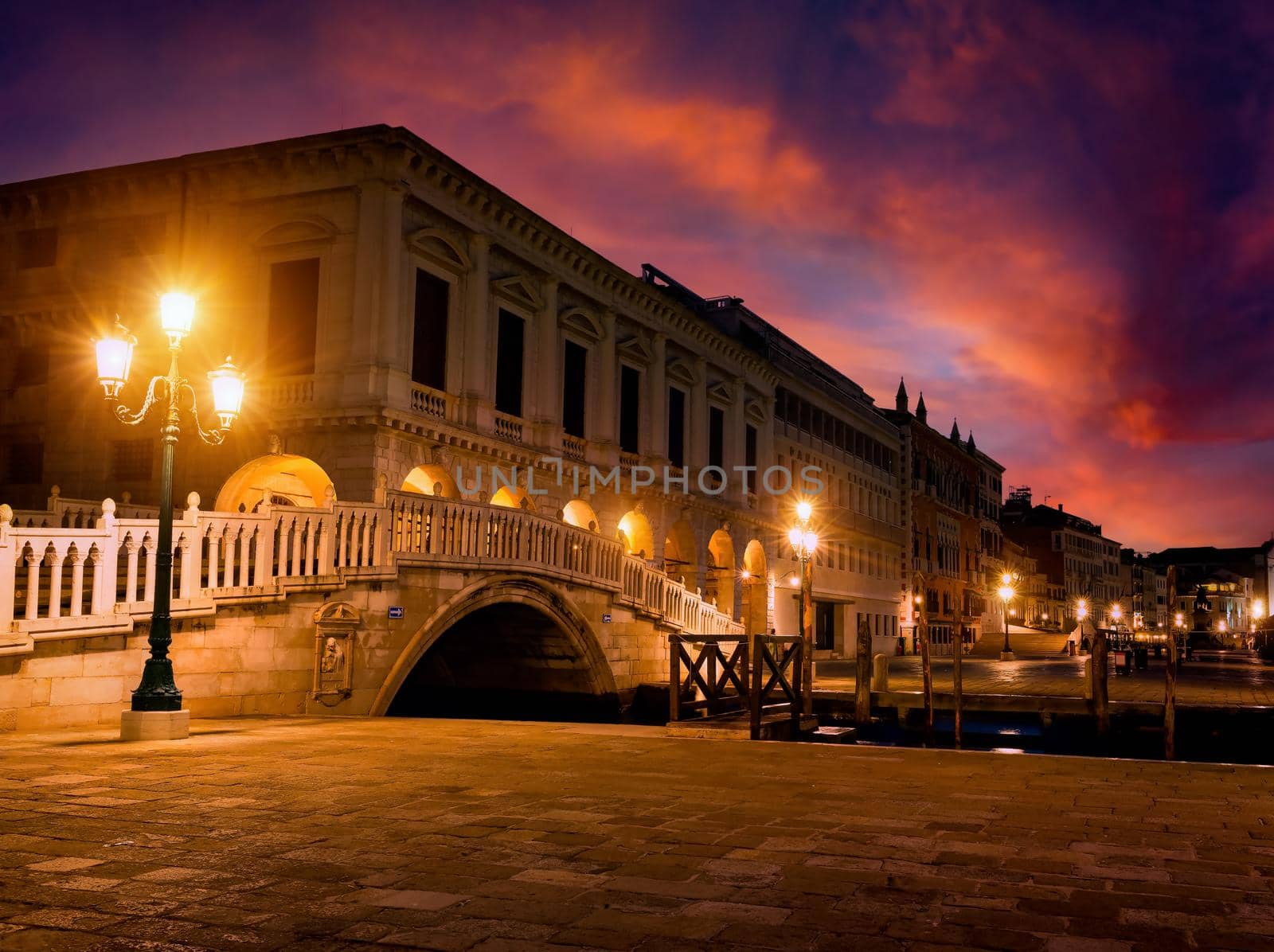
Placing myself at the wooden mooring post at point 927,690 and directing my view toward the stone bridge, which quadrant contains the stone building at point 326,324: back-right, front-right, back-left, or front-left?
front-right

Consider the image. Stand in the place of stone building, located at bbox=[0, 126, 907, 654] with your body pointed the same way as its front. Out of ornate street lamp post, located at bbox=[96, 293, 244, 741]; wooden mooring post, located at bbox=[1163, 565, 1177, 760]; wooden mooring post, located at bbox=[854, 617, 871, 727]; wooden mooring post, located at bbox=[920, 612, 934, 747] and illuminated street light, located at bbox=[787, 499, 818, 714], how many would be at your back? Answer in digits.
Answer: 0

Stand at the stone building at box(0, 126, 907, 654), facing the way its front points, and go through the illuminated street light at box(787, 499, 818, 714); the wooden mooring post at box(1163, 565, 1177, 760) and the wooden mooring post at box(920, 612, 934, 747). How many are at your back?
0

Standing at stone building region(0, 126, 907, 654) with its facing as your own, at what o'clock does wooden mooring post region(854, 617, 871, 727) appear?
The wooden mooring post is roughly at 11 o'clock from the stone building.

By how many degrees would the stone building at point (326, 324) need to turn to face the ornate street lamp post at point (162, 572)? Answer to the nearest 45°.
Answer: approximately 45° to its right

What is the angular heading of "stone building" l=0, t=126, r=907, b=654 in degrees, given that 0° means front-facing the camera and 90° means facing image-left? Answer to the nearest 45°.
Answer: approximately 315°

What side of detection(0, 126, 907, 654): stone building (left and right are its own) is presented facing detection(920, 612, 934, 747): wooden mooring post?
front

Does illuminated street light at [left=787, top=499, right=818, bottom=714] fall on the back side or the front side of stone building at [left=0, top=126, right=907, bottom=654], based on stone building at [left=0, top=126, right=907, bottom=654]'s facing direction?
on the front side

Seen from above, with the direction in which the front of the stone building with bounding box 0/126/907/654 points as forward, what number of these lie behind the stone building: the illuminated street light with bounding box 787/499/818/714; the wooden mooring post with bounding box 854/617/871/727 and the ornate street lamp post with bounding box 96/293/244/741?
0

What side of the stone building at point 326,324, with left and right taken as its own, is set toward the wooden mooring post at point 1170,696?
front
